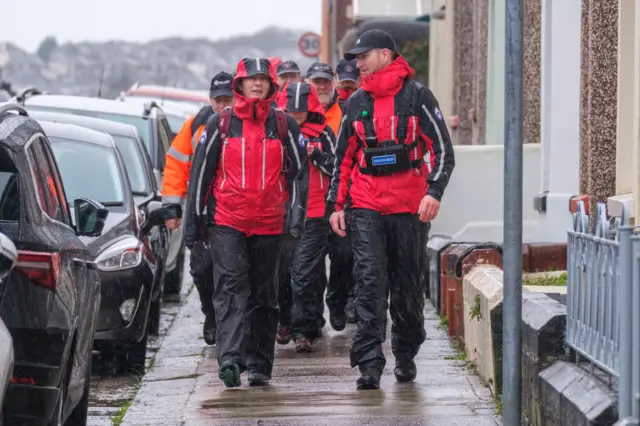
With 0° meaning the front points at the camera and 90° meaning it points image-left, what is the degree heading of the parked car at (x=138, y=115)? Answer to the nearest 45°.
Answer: approximately 0°

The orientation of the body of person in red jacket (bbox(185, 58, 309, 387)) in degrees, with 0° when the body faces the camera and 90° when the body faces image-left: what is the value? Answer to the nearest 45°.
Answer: approximately 0°

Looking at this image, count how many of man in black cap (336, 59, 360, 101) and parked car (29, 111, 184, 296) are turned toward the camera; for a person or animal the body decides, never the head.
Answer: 2

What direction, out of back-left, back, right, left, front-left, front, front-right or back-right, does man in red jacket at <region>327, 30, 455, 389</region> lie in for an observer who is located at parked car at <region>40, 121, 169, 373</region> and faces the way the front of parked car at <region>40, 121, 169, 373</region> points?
front-left
